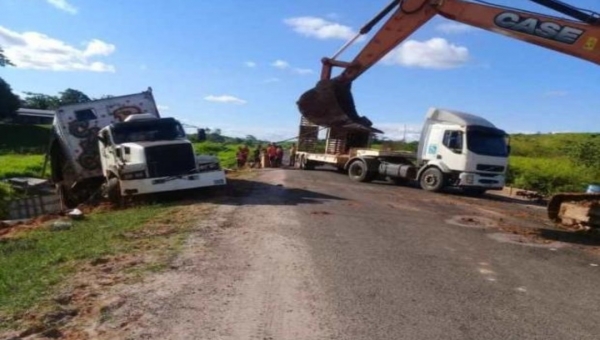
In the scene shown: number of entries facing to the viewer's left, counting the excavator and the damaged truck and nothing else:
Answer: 1

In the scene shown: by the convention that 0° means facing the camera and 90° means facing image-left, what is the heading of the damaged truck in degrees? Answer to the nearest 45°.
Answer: approximately 315°

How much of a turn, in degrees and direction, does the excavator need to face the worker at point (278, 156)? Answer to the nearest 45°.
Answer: approximately 45° to its right

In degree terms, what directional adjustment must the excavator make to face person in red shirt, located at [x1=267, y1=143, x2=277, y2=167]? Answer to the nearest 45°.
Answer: approximately 45° to its right

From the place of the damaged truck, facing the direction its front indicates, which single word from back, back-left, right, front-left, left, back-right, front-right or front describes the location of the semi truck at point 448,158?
front-left

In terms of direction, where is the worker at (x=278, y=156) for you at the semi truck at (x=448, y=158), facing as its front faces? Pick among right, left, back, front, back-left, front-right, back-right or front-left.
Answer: back

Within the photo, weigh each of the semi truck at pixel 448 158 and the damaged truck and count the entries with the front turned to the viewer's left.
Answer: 0

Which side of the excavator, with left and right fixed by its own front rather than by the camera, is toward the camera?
left

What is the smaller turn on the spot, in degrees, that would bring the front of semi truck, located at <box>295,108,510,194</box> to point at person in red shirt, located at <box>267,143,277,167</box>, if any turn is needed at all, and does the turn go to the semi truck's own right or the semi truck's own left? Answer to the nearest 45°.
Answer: approximately 180°

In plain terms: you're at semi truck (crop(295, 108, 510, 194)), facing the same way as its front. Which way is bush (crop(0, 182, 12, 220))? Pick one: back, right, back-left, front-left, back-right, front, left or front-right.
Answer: back-right

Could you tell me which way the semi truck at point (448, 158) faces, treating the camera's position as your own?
facing the viewer and to the right of the viewer

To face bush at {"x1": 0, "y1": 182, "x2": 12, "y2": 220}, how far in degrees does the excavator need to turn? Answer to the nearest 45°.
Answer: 0° — it already faces it
